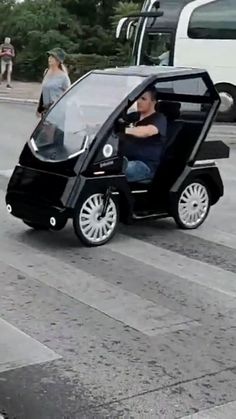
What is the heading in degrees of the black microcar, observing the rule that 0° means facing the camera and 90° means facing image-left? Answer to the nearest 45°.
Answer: approximately 45°

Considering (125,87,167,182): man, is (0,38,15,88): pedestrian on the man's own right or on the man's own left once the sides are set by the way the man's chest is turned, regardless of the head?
on the man's own right

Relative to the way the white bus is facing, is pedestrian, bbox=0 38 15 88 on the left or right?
on its right

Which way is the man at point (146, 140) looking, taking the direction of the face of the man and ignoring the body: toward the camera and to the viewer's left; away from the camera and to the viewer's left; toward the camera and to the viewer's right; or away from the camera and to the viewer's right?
toward the camera and to the viewer's left

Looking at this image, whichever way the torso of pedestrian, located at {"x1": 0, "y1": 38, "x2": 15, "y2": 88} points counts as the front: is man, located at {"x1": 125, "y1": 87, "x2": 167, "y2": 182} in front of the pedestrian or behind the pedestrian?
in front

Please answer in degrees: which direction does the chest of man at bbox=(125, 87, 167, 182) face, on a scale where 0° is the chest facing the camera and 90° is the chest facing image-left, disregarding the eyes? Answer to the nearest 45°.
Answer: approximately 45°

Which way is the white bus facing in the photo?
to the viewer's left
